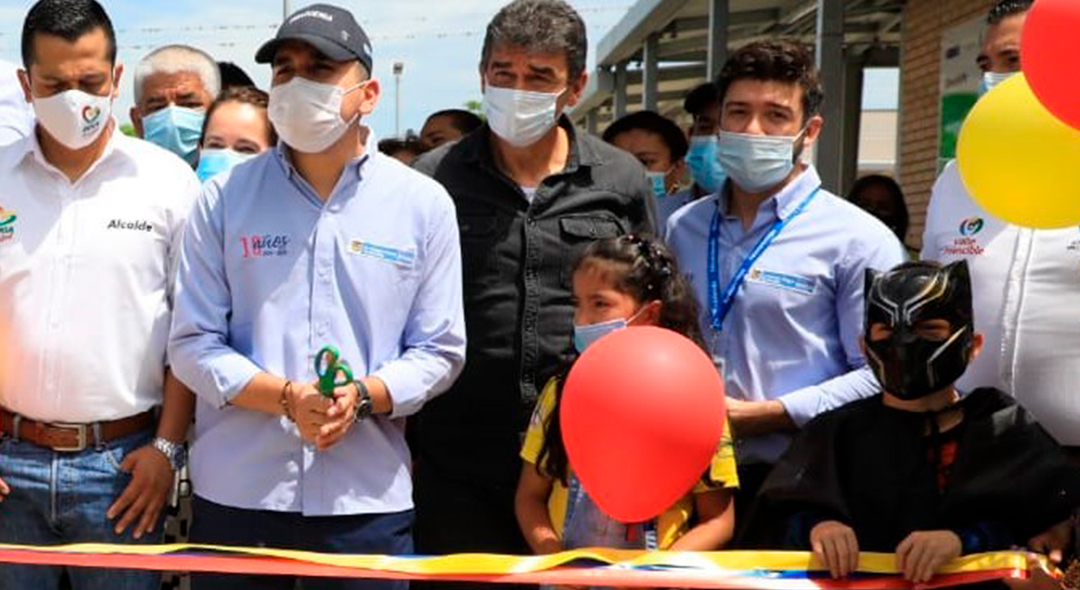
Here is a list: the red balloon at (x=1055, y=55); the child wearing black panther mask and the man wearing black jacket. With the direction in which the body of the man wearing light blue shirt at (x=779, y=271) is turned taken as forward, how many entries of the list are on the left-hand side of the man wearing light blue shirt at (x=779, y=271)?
2

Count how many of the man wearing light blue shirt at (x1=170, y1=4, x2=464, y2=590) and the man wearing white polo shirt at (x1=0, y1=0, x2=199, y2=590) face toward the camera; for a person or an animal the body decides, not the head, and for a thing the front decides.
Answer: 2

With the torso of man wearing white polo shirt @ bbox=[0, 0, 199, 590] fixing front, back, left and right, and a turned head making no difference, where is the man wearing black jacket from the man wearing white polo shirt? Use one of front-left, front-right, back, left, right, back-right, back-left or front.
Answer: left

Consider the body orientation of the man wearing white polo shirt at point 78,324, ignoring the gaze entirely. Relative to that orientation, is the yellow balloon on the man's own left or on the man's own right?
on the man's own left

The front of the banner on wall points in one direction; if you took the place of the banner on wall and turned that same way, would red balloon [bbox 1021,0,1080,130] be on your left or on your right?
on your left

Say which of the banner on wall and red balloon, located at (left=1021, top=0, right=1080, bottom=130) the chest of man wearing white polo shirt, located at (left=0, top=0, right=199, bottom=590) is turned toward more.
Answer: the red balloon

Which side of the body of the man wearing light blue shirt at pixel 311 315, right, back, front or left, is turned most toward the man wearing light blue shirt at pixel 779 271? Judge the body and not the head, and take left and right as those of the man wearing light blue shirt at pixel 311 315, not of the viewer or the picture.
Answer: left

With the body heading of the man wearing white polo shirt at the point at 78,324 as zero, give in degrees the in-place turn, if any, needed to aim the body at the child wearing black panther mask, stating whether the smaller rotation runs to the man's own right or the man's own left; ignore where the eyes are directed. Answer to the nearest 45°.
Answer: approximately 45° to the man's own left
